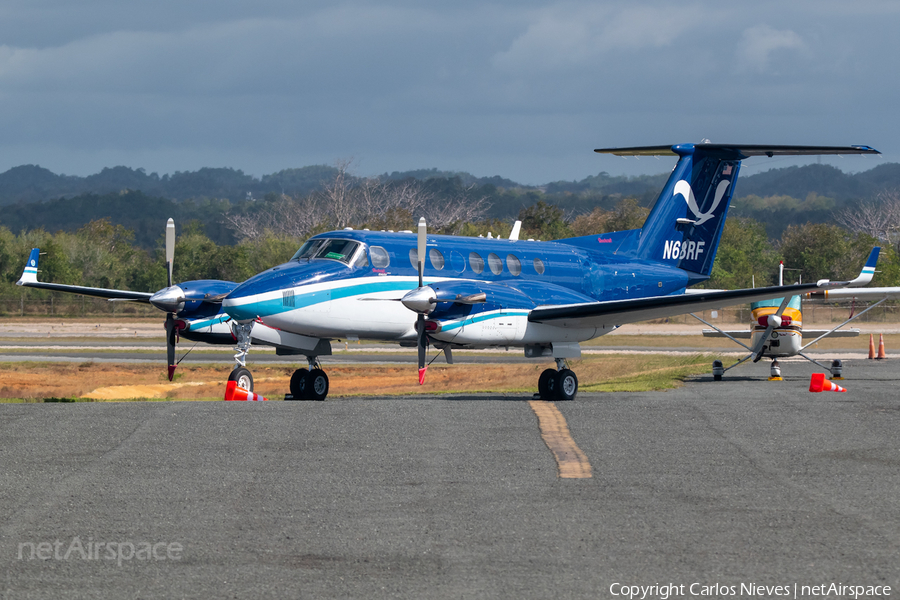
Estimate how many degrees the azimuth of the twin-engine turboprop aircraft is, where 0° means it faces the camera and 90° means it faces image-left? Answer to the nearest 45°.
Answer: approximately 45°

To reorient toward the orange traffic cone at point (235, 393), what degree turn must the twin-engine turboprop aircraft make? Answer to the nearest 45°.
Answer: approximately 45° to its right

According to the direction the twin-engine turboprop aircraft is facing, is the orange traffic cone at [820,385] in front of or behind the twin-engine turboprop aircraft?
behind
